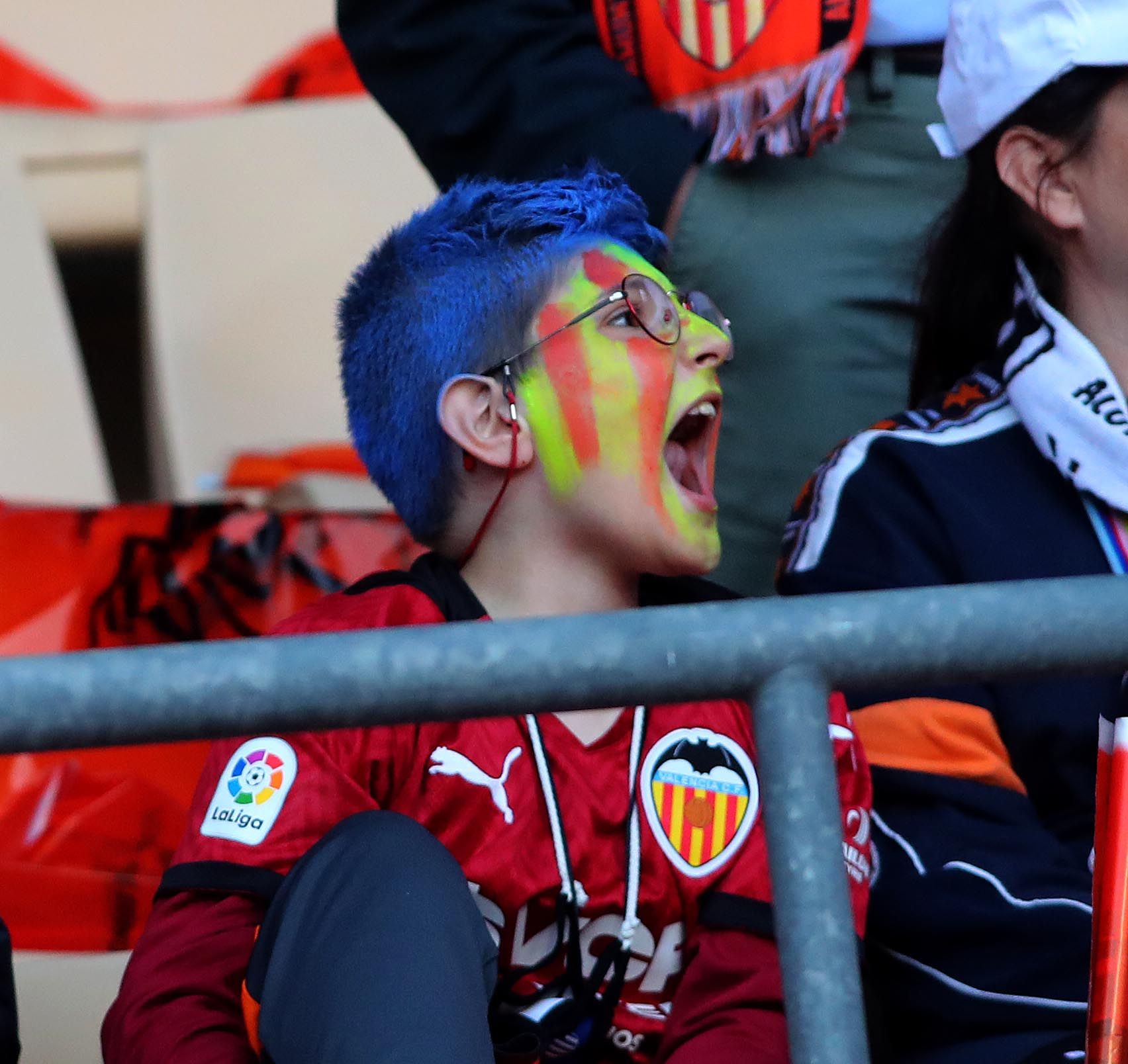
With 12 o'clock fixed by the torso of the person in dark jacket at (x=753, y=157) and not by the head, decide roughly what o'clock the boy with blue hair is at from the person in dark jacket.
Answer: The boy with blue hair is roughly at 2 o'clock from the person in dark jacket.

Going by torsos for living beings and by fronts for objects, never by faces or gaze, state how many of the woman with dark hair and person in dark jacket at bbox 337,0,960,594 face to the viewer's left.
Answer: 0

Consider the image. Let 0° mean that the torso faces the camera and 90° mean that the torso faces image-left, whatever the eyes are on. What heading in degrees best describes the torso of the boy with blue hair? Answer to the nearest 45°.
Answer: approximately 315°

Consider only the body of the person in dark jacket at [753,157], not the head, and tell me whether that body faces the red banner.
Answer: no

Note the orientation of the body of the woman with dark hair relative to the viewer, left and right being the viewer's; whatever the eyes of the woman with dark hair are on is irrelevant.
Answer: facing the viewer and to the right of the viewer

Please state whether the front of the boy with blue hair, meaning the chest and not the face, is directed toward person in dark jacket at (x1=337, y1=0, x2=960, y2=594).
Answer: no

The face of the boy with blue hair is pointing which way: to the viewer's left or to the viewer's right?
to the viewer's right

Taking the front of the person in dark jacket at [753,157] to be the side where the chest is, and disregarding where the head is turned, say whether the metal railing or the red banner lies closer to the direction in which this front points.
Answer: the metal railing

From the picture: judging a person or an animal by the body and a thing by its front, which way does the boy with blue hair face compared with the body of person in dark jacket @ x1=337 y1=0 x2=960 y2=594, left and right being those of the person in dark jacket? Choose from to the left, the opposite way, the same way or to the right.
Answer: the same way

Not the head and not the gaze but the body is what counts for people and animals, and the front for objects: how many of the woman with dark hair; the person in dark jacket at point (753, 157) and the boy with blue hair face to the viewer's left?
0

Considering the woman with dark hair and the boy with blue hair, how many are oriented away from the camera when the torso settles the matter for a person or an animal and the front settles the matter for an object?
0

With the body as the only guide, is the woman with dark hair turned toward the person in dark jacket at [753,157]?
no

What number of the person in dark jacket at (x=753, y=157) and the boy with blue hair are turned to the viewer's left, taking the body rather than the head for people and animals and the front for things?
0

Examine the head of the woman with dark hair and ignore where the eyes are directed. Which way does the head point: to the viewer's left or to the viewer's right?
to the viewer's right

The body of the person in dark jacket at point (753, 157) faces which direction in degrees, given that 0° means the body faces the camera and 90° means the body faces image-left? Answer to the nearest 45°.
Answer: approximately 315°
